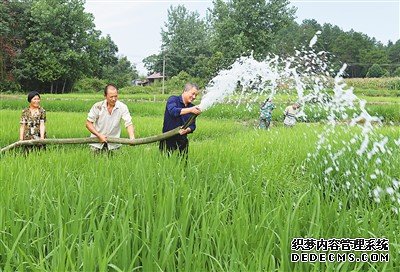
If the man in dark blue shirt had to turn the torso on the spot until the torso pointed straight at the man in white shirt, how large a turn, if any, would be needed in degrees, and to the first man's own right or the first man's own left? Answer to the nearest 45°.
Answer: approximately 135° to the first man's own right

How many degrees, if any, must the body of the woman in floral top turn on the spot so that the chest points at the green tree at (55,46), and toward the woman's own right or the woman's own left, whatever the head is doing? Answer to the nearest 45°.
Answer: approximately 180°

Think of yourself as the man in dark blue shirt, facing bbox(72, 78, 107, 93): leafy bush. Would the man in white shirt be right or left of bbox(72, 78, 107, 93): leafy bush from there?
left

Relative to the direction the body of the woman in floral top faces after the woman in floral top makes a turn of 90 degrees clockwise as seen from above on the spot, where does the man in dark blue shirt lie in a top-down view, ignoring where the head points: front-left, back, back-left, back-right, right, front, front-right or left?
back-left

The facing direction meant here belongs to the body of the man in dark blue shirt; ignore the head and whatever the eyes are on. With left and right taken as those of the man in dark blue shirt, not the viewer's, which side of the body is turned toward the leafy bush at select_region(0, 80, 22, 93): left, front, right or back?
back

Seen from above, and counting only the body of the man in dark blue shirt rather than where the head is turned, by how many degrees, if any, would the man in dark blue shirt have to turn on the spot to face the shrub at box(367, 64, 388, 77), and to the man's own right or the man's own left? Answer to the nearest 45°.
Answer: approximately 90° to the man's own left

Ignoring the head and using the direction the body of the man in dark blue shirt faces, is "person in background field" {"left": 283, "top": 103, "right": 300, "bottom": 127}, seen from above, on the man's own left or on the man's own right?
on the man's own left

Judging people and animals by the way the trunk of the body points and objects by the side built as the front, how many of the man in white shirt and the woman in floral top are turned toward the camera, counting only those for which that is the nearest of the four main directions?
2

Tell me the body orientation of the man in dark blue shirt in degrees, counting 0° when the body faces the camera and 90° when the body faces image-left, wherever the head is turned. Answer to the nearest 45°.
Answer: approximately 315°

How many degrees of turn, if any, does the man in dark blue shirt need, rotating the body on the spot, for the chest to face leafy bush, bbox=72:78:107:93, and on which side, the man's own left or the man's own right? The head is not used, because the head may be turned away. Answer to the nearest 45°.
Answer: approximately 135° to the man's own left

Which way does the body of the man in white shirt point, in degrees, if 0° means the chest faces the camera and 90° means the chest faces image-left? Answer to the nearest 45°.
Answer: approximately 0°
